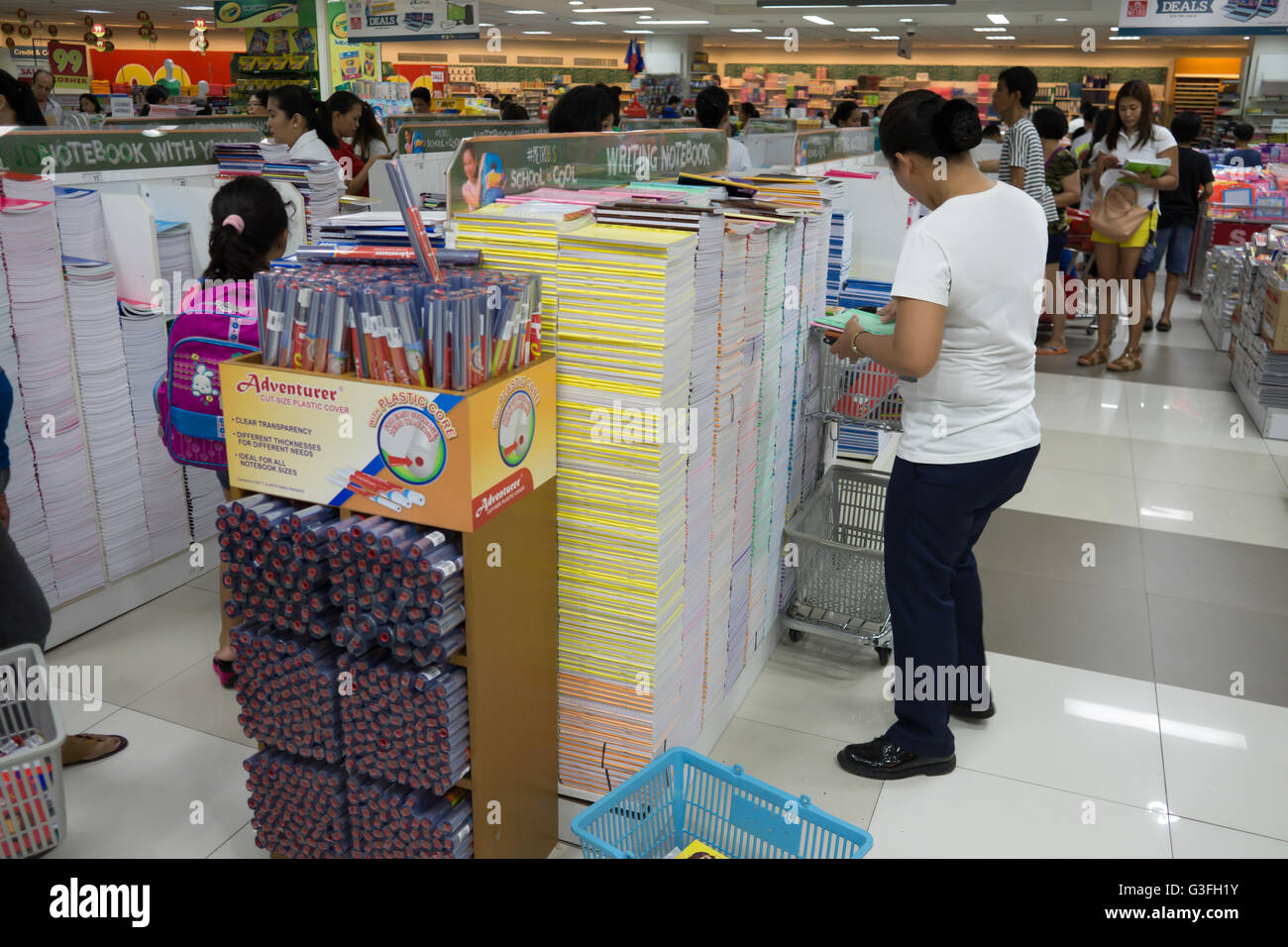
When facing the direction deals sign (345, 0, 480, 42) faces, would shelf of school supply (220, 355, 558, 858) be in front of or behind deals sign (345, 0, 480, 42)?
in front

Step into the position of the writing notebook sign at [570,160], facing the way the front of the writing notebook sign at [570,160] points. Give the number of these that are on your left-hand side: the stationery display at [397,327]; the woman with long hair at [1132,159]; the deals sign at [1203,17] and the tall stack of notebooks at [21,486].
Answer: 2

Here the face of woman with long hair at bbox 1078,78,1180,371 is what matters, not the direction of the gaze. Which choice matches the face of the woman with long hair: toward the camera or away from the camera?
toward the camera

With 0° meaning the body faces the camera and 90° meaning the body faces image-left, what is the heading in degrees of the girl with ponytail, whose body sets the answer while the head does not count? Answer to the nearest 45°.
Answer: approximately 225°

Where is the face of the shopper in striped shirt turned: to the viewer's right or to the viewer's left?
to the viewer's left

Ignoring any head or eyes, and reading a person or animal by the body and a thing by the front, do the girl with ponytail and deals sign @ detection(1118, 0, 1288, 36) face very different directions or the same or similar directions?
very different directions

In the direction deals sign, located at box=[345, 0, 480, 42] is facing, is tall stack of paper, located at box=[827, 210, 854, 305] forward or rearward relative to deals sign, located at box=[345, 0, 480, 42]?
forward

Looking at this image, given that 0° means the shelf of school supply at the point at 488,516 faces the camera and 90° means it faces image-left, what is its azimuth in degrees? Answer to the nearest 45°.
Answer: approximately 45°

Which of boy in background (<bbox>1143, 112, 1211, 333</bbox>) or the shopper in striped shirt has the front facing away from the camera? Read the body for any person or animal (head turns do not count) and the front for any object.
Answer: the boy in background

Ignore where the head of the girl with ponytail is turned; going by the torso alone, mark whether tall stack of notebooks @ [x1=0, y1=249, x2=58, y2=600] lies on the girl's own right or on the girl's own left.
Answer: on the girl's own left

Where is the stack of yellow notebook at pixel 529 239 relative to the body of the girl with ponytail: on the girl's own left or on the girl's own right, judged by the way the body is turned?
on the girl's own right

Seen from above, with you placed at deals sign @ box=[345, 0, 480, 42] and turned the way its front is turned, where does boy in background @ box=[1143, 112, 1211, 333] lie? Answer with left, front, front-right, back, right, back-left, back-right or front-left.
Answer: front-left

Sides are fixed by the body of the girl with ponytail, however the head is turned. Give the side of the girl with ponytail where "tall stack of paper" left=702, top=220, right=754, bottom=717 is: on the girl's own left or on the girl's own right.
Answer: on the girl's own right

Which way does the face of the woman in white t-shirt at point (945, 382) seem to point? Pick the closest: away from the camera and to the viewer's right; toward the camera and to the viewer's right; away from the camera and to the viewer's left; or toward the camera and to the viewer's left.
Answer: away from the camera and to the viewer's left

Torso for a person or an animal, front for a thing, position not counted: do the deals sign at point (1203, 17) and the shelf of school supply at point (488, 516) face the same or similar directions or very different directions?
same or similar directions

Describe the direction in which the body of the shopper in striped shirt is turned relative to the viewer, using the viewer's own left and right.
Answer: facing to the left of the viewer

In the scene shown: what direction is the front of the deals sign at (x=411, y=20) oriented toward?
toward the camera

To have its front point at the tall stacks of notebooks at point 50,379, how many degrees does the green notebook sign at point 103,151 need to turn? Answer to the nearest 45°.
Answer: approximately 45° to its right
